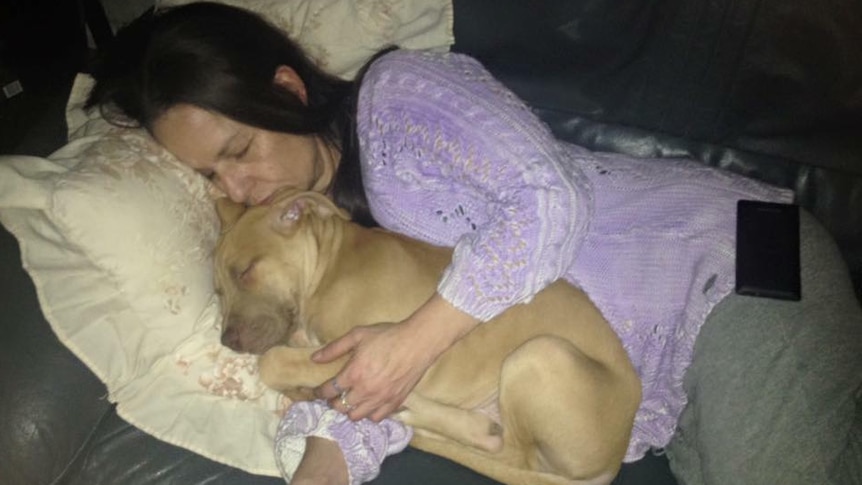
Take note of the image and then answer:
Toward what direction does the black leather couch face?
toward the camera
